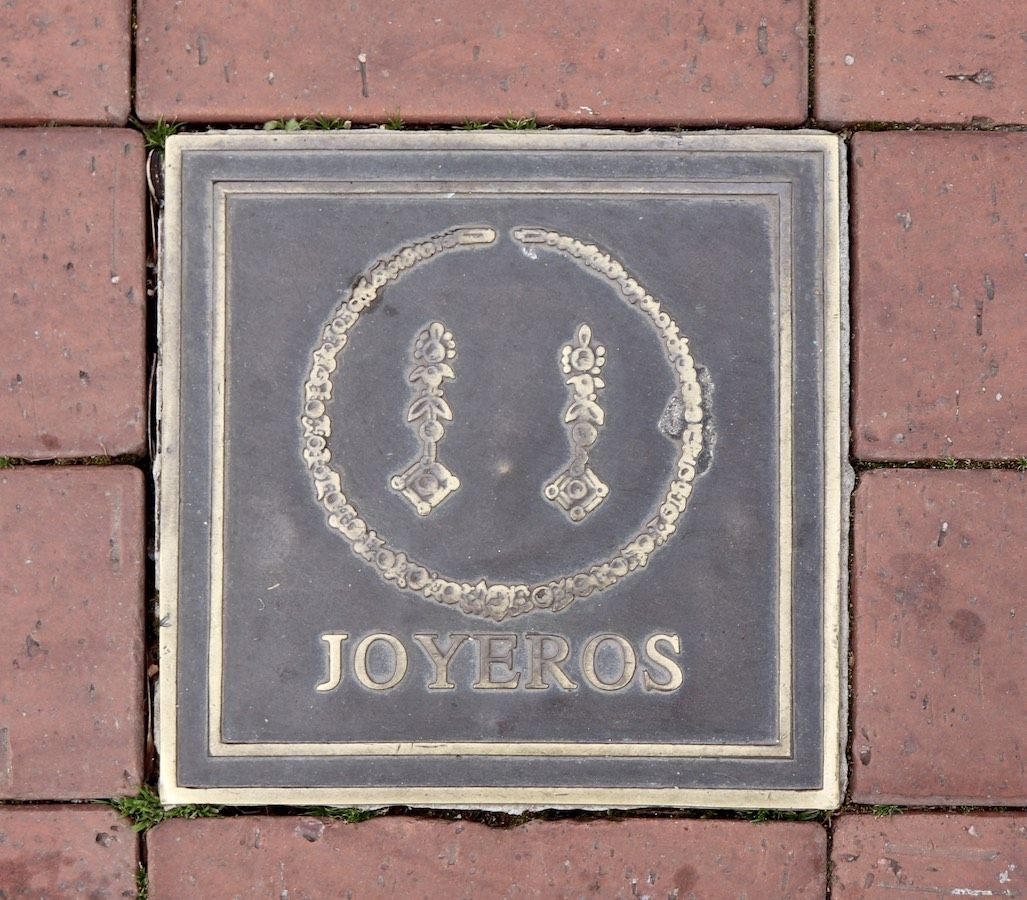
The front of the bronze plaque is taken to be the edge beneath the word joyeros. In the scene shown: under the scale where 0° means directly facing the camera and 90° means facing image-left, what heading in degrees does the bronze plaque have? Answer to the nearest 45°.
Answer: approximately 0°
